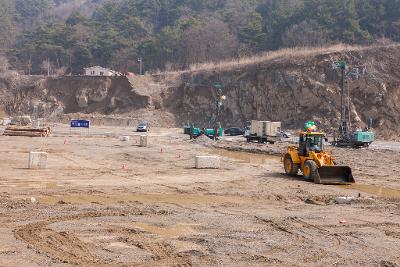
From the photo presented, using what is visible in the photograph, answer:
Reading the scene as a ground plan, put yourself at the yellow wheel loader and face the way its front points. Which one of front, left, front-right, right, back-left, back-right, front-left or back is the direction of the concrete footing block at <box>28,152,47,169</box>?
back-right

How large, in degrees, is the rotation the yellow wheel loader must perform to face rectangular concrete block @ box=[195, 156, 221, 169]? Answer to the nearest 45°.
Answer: approximately 180°

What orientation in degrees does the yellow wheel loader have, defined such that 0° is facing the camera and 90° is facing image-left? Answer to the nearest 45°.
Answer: approximately 315°

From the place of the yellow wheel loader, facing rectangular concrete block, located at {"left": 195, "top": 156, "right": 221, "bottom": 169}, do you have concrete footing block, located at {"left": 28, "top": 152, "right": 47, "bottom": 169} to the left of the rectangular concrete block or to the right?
left
